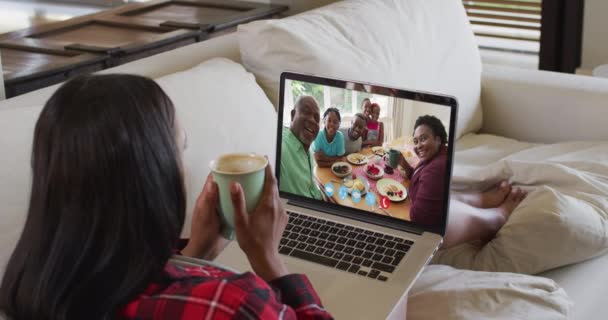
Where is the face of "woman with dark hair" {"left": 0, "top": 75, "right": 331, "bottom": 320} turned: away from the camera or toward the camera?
away from the camera

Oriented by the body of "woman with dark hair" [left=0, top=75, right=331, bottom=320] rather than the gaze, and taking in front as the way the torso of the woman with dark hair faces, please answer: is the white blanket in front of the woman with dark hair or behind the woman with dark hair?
in front

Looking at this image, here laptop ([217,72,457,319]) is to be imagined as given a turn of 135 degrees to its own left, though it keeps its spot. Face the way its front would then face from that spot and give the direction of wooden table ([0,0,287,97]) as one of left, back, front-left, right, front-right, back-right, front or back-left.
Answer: back-left

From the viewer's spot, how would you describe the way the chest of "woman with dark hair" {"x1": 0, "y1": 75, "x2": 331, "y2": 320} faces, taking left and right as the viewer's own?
facing away from the viewer and to the right of the viewer

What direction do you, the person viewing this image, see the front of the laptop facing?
facing the viewer and to the left of the viewer

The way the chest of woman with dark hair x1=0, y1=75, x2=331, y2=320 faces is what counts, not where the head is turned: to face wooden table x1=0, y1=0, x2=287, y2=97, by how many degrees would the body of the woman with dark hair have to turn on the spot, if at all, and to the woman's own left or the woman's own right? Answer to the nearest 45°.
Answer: approximately 45° to the woman's own left

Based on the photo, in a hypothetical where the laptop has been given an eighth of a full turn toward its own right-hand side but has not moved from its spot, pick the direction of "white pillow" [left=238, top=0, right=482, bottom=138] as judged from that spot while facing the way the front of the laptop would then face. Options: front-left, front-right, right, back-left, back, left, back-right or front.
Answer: right

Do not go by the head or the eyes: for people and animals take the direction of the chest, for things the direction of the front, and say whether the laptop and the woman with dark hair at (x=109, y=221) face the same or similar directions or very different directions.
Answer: very different directions
